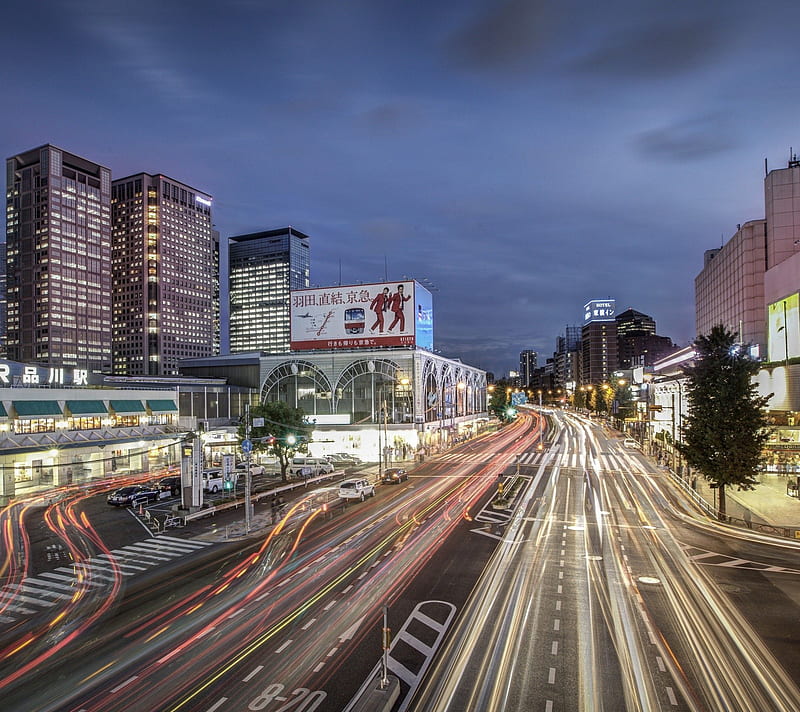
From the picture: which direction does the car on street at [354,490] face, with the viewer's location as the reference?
facing away from the viewer and to the right of the viewer

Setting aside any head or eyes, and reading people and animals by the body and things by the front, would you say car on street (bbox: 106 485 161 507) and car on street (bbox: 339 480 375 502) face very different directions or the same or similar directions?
very different directions

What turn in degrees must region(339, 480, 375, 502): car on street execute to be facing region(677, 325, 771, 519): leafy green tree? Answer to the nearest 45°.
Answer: approximately 90° to its right

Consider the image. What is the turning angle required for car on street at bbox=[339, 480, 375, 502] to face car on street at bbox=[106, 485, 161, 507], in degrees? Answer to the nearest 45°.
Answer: approximately 135° to its left
